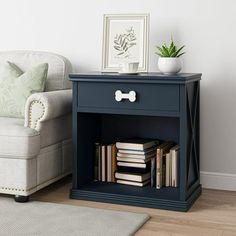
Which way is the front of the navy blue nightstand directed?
toward the camera

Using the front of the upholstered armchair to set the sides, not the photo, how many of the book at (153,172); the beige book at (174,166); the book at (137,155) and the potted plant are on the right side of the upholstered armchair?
0

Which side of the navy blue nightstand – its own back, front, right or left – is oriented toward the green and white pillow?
right

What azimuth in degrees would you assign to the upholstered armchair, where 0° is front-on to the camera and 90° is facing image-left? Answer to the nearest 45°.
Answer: approximately 45°

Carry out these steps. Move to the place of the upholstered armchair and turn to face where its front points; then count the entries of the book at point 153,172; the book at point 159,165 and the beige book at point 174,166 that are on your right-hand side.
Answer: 0

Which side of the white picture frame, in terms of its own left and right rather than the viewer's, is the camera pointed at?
front

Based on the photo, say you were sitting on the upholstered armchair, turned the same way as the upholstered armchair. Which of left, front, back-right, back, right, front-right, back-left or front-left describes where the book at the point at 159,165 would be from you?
back-left

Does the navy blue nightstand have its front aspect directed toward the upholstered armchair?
no
